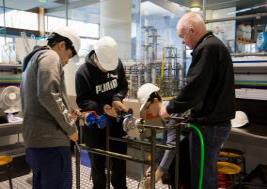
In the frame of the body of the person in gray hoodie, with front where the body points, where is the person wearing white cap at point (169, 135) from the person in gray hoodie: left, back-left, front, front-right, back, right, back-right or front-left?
front

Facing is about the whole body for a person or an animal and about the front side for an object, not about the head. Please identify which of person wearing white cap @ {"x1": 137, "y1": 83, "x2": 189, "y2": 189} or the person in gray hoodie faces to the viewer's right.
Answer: the person in gray hoodie

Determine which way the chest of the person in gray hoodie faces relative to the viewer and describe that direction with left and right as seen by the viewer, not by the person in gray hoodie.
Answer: facing to the right of the viewer

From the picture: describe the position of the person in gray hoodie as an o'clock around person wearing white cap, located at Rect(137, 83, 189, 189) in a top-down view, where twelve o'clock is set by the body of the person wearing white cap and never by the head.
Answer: The person in gray hoodie is roughly at 11 o'clock from the person wearing white cap.

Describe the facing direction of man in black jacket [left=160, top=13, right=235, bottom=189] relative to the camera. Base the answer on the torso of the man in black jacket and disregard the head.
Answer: to the viewer's left

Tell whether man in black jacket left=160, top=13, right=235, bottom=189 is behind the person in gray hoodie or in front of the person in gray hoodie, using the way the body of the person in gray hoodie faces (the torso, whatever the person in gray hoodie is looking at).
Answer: in front

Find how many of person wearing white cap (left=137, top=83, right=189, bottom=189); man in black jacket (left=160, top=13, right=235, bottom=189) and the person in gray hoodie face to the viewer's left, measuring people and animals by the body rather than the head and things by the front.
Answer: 2

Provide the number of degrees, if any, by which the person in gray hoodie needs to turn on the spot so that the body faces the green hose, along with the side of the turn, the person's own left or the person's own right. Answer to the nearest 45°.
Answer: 0° — they already face it

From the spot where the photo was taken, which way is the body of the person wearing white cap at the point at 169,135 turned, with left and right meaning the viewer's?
facing to the left of the viewer

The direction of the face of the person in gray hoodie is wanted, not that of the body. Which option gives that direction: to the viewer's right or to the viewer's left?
to the viewer's right

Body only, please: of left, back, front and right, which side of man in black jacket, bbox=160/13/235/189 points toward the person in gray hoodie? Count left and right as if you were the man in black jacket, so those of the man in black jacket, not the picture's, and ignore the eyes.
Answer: front
